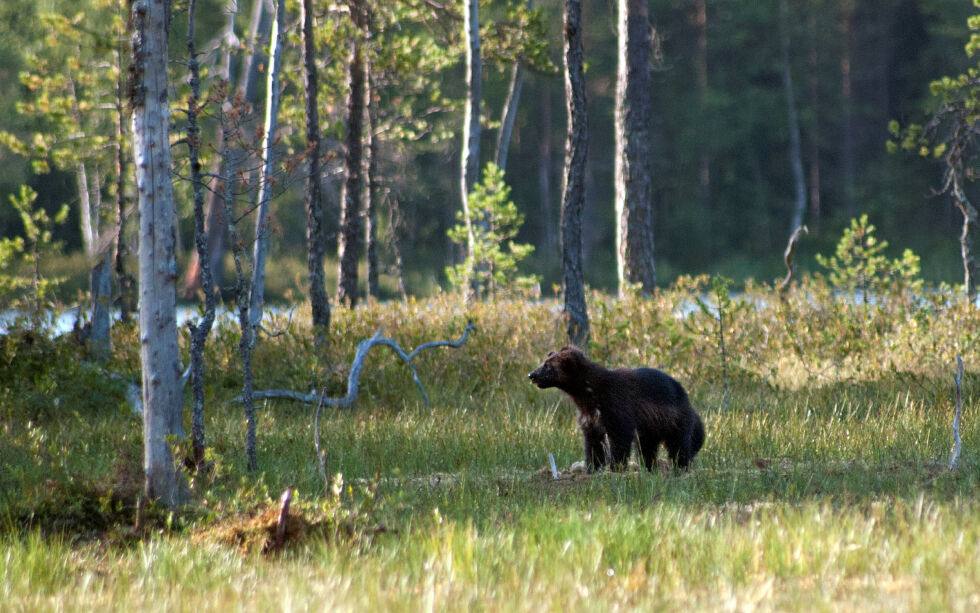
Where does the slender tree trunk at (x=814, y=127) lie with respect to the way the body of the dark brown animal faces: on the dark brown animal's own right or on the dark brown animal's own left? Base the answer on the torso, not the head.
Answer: on the dark brown animal's own right

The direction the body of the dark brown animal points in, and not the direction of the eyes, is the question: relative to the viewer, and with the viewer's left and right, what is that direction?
facing to the left of the viewer

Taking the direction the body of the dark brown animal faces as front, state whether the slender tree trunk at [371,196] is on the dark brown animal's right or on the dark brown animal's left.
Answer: on the dark brown animal's right

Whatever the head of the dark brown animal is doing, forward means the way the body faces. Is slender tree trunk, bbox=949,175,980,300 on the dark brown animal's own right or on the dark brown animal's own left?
on the dark brown animal's own right

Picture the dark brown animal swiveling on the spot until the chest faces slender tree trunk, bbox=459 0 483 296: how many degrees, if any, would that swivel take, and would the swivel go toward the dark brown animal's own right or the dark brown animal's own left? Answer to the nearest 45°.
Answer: approximately 90° to the dark brown animal's own right

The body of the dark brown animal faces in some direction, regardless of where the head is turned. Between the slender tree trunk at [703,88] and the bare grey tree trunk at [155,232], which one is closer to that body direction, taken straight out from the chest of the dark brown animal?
the bare grey tree trunk

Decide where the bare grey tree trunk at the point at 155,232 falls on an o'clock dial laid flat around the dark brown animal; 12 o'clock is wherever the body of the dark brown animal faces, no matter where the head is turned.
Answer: The bare grey tree trunk is roughly at 11 o'clock from the dark brown animal.

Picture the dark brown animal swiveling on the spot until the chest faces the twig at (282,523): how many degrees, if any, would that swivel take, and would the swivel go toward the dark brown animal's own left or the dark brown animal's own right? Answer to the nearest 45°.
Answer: approximately 45° to the dark brown animal's own left

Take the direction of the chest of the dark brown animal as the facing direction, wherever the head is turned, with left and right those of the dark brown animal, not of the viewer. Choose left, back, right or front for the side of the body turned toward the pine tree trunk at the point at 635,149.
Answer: right

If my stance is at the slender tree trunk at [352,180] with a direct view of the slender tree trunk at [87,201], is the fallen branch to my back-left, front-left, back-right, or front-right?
back-left

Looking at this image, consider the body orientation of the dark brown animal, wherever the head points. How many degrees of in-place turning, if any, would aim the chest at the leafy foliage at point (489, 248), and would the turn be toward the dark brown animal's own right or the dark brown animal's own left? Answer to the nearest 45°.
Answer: approximately 90° to the dark brown animal's own right
